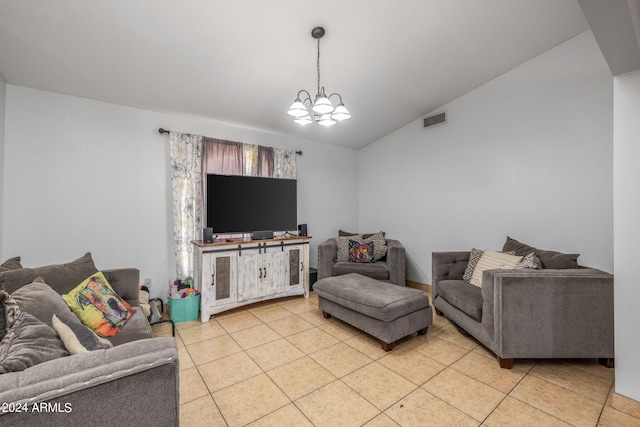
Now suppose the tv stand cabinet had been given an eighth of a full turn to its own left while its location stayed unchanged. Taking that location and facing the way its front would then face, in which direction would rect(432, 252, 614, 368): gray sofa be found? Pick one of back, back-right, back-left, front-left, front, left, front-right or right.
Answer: front-right

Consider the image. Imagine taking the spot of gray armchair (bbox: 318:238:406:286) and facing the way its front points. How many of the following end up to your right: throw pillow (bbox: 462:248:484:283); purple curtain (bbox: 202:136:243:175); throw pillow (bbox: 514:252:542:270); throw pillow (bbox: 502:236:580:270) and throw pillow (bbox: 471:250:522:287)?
1

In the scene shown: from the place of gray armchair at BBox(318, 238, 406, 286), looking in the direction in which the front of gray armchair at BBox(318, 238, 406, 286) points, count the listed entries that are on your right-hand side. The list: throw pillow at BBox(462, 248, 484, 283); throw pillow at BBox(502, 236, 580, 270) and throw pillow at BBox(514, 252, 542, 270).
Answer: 0

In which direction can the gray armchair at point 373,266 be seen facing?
toward the camera

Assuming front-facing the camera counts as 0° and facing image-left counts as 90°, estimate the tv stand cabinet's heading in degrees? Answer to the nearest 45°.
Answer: approximately 315°

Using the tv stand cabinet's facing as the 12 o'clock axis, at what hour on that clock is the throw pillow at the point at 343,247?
The throw pillow is roughly at 10 o'clock from the tv stand cabinet.

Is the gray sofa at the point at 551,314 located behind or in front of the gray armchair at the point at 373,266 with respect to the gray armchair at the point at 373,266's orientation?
in front

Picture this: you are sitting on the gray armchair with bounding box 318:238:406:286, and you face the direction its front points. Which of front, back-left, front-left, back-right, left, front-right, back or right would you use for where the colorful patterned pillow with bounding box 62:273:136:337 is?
front-right

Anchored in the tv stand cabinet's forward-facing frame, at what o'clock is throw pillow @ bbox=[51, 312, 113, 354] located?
The throw pillow is roughly at 2 o'clock from the tv stand cabinet.

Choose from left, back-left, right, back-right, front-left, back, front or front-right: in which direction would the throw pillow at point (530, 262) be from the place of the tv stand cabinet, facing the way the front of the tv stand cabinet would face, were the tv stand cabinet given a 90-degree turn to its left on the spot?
right

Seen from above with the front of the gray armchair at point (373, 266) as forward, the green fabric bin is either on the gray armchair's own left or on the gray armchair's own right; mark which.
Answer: on the gray armchair's own right

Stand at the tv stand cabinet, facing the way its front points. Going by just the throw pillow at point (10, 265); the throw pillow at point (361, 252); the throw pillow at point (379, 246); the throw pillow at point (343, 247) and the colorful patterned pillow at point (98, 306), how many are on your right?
2

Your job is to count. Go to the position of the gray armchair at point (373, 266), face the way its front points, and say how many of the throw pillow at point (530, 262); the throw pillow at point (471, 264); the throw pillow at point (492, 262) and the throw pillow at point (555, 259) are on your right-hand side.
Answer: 0

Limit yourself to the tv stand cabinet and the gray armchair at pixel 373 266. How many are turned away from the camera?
0
